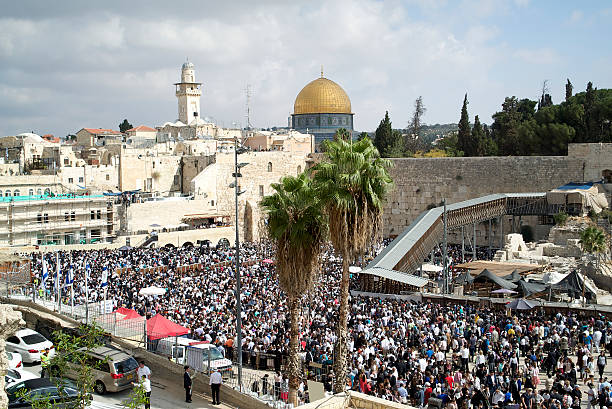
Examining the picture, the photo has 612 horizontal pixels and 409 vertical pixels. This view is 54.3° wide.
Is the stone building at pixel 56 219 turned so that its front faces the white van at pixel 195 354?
yes

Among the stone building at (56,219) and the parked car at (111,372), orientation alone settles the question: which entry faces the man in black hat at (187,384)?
the stone building

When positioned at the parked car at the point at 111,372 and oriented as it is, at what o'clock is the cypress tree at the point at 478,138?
The cypress tree is roughly at 3 o'clock from the parked car.

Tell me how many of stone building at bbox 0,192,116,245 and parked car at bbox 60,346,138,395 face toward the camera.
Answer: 1

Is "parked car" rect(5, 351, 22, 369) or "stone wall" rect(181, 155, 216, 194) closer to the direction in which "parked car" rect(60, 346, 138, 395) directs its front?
the parked car

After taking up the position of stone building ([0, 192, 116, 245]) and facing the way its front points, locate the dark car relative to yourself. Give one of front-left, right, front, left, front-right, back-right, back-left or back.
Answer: front

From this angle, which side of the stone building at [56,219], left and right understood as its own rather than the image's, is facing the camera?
front
